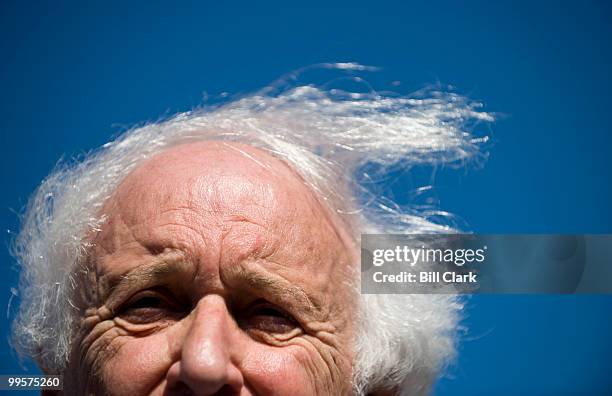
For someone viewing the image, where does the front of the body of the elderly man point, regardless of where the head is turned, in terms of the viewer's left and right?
facing the viewer
